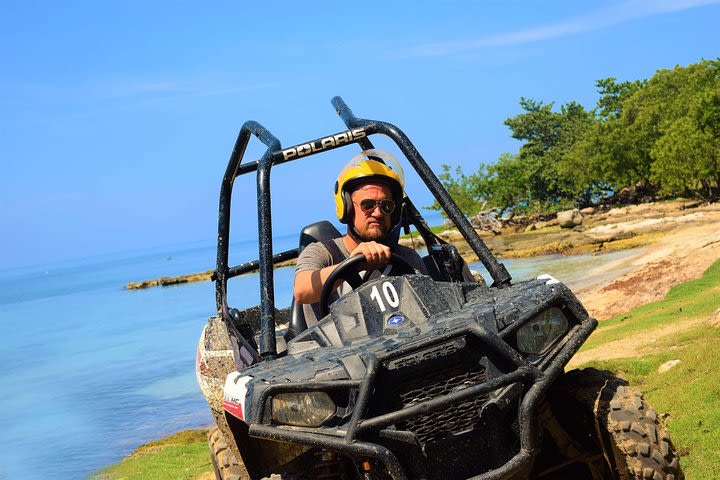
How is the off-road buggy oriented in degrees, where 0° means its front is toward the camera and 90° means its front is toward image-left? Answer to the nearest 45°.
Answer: approximately 315°

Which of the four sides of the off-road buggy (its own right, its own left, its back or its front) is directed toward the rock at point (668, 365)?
left
